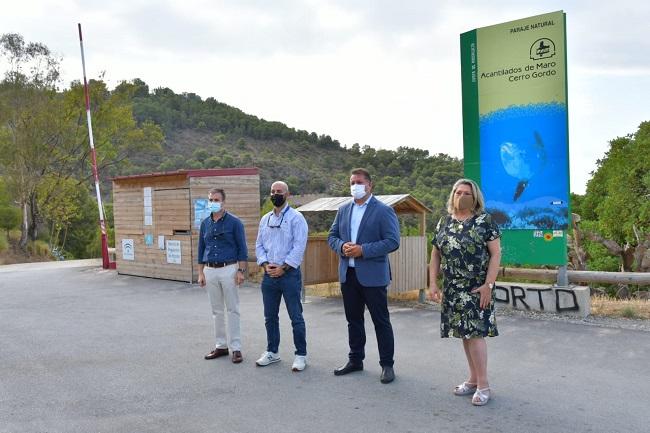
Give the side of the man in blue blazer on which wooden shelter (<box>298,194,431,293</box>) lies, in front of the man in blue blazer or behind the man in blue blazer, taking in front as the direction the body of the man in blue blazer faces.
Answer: behind

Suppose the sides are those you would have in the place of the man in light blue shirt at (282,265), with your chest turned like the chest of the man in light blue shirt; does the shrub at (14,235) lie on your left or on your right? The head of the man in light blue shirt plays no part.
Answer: on your right

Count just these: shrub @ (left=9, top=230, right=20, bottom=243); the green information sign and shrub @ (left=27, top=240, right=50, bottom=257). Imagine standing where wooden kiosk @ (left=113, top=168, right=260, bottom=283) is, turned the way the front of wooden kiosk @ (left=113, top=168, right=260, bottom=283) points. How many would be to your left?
1

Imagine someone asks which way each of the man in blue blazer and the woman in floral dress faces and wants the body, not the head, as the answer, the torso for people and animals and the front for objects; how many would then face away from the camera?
0

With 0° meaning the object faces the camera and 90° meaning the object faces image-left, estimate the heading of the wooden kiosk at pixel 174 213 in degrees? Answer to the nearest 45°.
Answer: approximately 45°

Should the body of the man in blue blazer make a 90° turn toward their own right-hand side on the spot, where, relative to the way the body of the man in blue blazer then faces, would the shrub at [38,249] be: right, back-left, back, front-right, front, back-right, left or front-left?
front

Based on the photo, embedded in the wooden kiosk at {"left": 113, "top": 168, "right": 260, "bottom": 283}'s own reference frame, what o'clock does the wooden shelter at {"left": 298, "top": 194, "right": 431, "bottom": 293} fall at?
the wooden shelter at {"left": 298, "top": 194, "right": 431, "bottom": 293} is roughly at 9 o'clock from the wooden kiosk at {"left": 113, "top": 168, "right": 260, "bottom": 283}.

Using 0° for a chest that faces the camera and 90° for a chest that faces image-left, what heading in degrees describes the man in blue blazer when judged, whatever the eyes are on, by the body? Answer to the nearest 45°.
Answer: approximately 45°

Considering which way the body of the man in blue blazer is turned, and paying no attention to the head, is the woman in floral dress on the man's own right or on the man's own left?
on the man's own left

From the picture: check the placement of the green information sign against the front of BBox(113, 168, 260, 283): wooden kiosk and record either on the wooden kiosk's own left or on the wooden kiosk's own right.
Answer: on the wooden kiosk's own left
